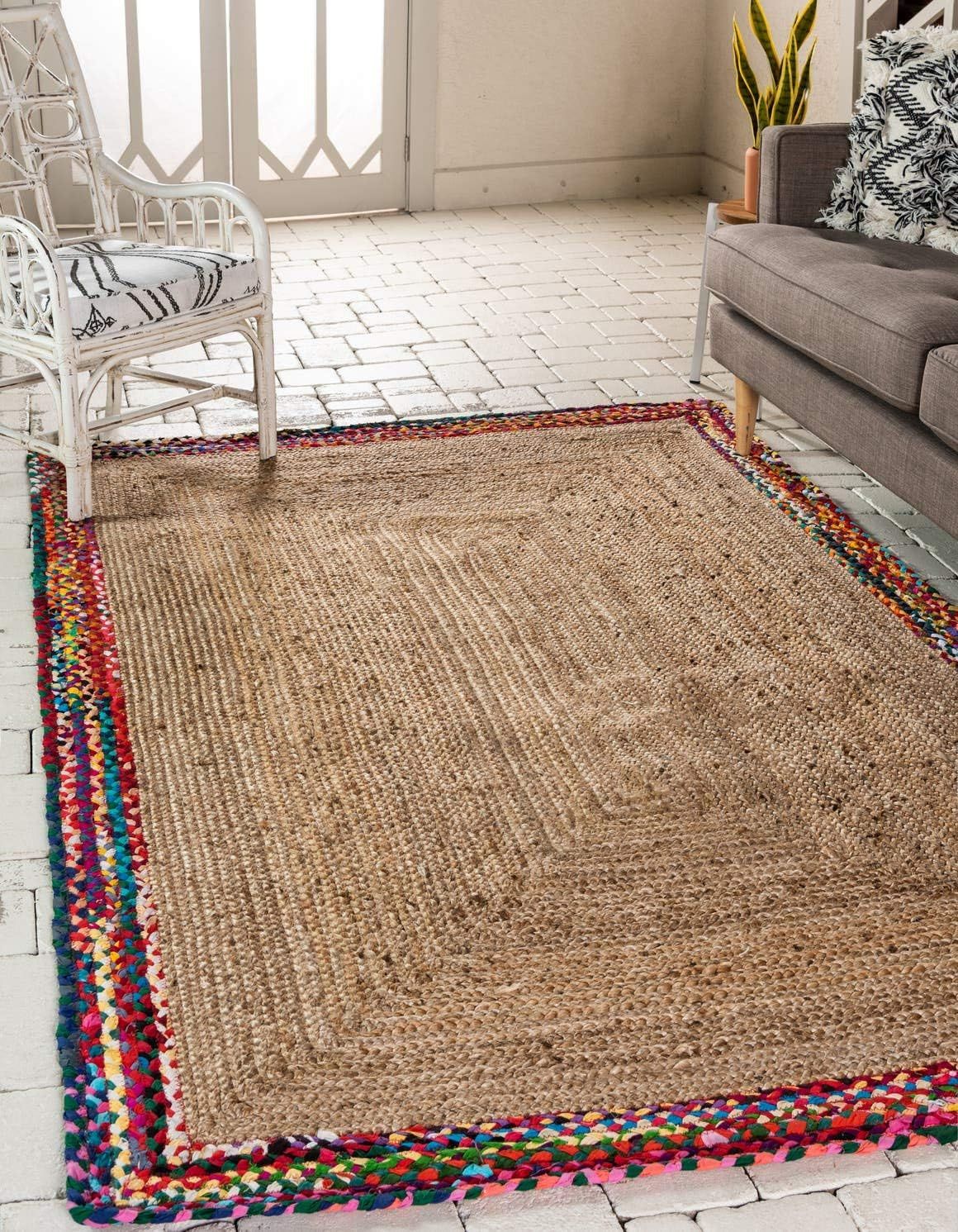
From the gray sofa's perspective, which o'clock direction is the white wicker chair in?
The white wicker chair is roughly at 1 o'clock from the gray sofa.

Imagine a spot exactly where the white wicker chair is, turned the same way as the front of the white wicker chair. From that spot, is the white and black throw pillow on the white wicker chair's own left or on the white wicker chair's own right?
on the white wicker chair's own left

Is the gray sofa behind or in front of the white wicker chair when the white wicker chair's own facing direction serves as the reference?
in front

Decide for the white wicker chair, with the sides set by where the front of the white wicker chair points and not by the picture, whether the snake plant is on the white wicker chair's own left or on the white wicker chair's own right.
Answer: on the white wicker chair's own left

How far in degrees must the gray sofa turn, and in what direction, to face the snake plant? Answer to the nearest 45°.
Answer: approximately 135° to its right

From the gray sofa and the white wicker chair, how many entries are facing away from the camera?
0

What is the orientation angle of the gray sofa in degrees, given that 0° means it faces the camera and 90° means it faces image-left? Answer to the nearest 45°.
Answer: approximately 45°

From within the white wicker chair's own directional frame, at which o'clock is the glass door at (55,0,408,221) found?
The glass door is roughly at 8 o'clock from the white wicker chair.

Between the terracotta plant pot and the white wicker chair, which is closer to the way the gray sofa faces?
the white wicker chair

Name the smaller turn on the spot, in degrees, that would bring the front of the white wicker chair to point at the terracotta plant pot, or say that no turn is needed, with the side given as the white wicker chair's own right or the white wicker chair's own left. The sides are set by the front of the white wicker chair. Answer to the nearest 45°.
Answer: approximately 90° to the white wicker chair's own left
